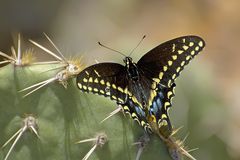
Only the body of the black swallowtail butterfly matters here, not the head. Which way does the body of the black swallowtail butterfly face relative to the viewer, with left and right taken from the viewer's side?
facing away from the viewer
